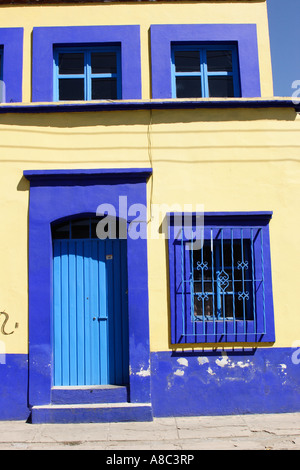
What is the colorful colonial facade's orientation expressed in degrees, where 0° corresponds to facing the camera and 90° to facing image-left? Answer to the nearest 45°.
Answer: approximately 0°
